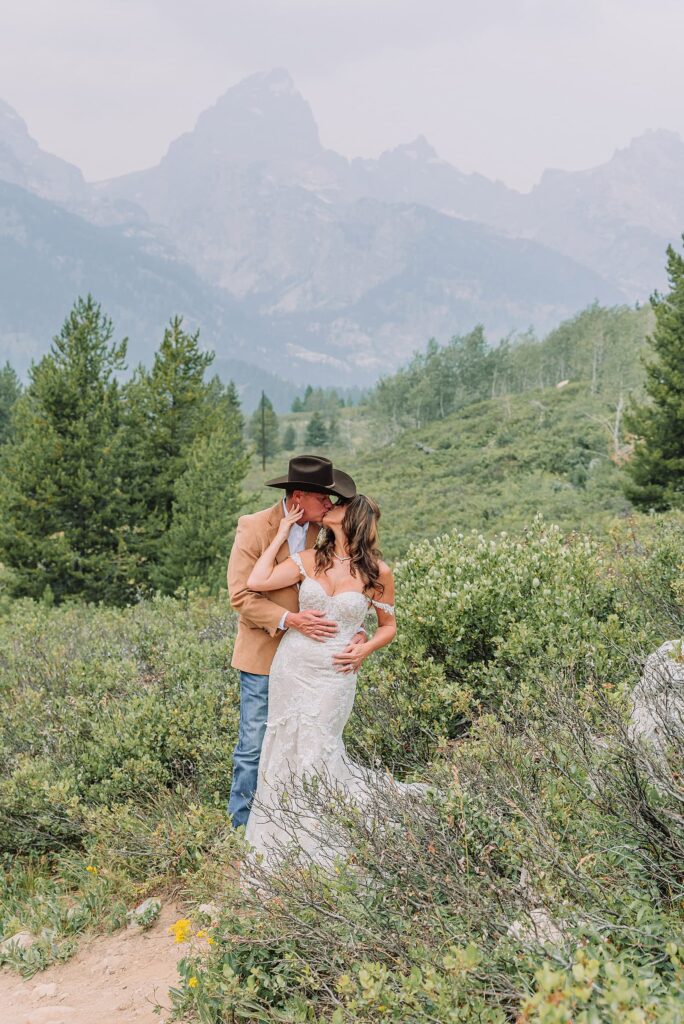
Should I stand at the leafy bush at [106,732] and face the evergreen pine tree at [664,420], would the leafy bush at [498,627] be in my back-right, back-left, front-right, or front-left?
front-right

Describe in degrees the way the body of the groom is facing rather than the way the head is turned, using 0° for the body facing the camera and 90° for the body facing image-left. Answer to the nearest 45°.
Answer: approximately 270°

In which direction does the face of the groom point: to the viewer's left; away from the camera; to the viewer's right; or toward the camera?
to the viewer's right

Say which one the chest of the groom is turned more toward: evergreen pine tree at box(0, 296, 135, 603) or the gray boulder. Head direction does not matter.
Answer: the gray boulder

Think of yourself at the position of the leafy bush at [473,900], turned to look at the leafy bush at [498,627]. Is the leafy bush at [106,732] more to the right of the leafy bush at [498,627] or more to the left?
left

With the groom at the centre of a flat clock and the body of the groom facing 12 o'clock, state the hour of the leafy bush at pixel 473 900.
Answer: The leafy bush is roughly at 2 o'clock from the groom.
